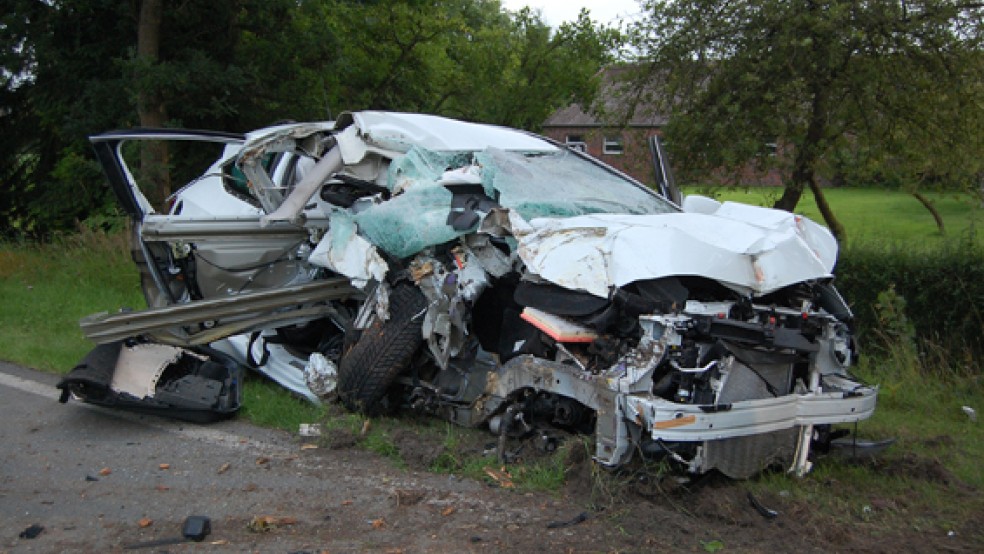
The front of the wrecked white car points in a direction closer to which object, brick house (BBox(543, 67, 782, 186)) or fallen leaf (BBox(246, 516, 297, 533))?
the fallen leaf

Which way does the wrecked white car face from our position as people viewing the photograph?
facing the viewer and to the right of the viewer

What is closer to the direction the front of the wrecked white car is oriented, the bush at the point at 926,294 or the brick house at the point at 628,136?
the bush

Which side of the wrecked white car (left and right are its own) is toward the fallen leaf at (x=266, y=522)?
right

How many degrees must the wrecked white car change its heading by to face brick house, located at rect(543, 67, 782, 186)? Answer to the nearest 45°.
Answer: approximately 135° to its left

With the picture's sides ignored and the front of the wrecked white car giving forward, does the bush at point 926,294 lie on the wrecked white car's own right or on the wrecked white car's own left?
on the wrecked white car's own left
